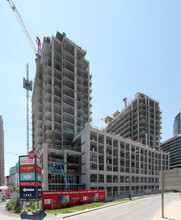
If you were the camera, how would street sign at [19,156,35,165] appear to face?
facing the viewer

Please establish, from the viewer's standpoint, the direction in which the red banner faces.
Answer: facing the viewer and to the right of the viewer

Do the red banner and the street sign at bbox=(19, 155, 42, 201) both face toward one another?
no

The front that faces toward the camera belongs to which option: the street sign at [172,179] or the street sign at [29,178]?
the street sign at [29,178]

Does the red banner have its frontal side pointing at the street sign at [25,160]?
no

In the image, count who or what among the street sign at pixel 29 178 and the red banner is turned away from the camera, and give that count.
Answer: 0

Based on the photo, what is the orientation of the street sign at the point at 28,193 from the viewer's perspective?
toward the camera

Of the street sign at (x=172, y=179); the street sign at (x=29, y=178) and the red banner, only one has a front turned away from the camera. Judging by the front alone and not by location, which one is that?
the street sign at (x=172, y=179)

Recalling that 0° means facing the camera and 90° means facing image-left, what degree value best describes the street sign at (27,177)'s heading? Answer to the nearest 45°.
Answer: approximately 0°
